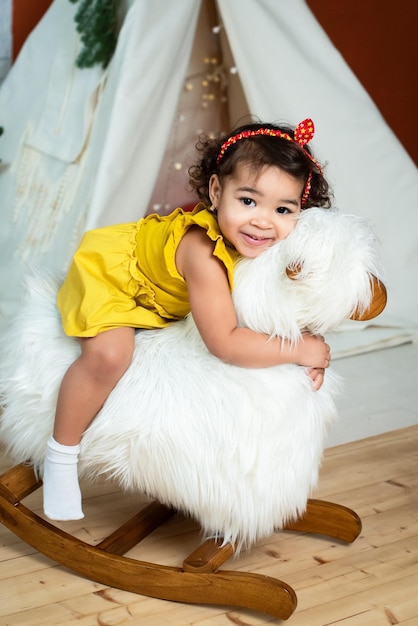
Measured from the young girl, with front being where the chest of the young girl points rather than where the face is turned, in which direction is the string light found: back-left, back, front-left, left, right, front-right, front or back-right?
back-left

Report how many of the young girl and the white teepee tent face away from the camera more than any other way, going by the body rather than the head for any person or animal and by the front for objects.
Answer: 0

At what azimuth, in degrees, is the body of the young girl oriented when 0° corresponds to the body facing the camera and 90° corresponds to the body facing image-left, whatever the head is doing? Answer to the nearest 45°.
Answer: approximately 315°

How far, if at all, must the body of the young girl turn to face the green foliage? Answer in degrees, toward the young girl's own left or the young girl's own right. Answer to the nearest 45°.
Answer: approximately 135° to the young girl's own left

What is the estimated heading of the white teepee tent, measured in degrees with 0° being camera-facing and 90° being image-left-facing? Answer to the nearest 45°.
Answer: approximately 0°

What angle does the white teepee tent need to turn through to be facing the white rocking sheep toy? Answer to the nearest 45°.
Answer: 0° — it already faces it

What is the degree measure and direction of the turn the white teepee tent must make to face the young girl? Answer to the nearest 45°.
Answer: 0° — it already faces them
